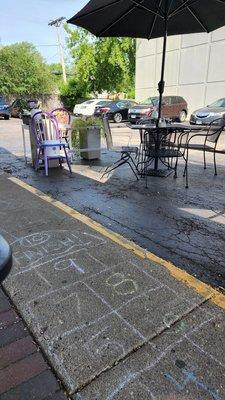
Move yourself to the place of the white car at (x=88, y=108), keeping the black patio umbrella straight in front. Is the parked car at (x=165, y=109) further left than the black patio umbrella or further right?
left

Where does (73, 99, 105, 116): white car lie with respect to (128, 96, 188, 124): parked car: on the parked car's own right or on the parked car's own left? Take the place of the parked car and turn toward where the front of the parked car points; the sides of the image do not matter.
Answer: on the parked car's own right

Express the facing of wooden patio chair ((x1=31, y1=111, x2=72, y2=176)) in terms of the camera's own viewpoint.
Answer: facing the viewer and to the right of the viewer

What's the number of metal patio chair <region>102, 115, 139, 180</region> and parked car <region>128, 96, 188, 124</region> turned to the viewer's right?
1

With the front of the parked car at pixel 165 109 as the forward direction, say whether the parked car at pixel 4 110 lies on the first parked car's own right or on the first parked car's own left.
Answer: on the first parked car's own right

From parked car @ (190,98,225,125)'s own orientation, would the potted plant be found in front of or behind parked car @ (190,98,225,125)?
in front

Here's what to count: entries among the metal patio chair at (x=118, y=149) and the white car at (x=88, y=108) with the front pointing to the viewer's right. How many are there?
1

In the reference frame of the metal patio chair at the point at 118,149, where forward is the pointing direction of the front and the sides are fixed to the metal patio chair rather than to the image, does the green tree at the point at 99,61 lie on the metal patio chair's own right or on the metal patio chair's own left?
on the metal patio chair's own left

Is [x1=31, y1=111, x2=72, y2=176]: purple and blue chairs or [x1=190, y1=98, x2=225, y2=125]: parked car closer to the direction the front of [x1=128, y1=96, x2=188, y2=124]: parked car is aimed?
the purple and blue chairs

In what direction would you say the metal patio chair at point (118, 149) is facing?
to the viewer's right

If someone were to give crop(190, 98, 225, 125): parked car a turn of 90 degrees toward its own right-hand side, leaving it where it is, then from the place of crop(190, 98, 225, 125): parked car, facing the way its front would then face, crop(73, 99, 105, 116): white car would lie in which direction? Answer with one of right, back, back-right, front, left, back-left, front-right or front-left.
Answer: front
